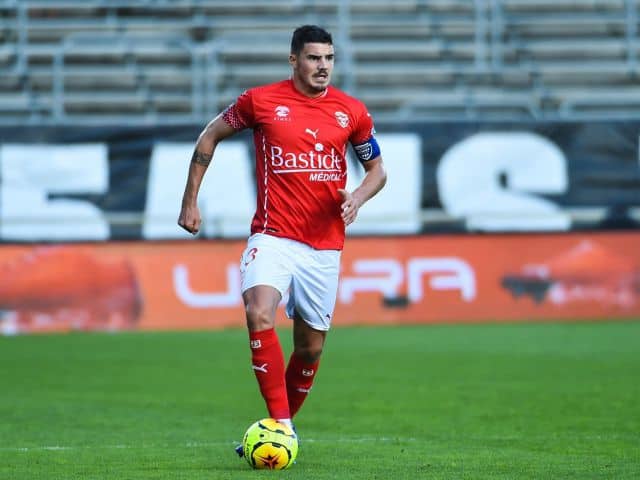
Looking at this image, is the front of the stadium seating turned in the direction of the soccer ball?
yes

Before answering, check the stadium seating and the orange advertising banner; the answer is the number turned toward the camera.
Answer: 2

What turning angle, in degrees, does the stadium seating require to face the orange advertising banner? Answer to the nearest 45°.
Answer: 0° — it already faces it

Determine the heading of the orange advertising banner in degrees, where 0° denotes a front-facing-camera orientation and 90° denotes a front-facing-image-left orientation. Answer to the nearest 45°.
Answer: approximately 0°

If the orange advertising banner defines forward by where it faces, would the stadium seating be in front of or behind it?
behind

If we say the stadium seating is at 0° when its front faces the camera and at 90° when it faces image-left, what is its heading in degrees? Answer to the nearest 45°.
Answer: approximately 0°

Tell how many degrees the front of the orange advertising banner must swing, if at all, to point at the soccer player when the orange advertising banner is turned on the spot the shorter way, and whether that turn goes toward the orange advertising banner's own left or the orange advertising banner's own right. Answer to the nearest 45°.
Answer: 0° — it already faces them
